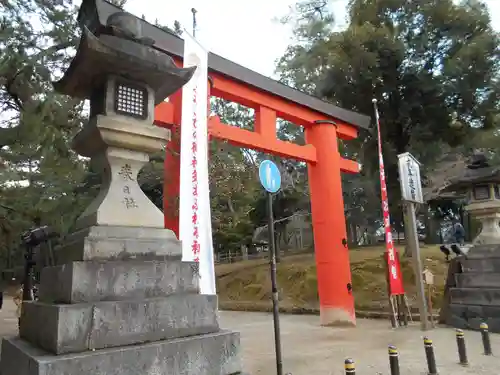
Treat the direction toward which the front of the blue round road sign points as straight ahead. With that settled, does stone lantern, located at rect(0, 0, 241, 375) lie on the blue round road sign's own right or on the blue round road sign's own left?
on the blue round road sign's own right

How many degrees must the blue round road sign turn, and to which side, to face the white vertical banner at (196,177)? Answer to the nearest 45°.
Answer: approximately 180°

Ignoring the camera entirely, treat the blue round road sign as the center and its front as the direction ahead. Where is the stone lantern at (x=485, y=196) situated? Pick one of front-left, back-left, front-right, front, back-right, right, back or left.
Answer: left

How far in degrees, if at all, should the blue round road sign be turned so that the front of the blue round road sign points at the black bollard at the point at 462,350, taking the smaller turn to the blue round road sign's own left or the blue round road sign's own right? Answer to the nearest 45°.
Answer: approximately 90° to the blue round road sign's own left

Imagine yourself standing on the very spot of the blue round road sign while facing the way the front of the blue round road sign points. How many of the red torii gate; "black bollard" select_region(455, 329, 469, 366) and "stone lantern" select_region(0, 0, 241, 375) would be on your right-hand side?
1

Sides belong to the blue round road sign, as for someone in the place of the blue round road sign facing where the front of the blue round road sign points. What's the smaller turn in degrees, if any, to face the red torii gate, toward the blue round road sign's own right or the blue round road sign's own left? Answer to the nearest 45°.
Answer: approximately 135° to the blue round road sign's own left

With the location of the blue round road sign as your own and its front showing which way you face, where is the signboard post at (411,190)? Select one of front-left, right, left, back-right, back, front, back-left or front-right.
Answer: left

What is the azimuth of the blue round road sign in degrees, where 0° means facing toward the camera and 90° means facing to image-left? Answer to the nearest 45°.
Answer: approximately 315°

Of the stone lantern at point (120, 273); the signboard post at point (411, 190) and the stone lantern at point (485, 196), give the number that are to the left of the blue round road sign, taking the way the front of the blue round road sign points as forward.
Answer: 2
